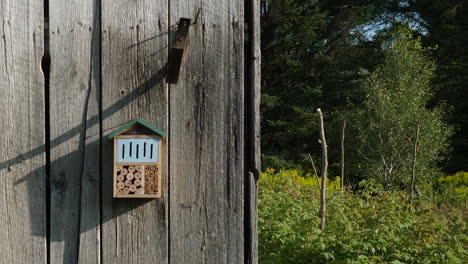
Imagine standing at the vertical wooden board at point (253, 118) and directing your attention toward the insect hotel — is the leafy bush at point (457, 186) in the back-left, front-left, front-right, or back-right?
back-right

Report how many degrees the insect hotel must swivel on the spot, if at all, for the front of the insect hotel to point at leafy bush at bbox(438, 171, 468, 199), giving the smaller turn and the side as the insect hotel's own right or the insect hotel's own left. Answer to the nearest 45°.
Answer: approximately 135° to the insect hotel's own left

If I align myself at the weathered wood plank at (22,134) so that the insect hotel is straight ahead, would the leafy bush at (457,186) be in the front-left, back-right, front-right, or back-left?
front-left

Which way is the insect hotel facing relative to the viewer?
toward the camera
